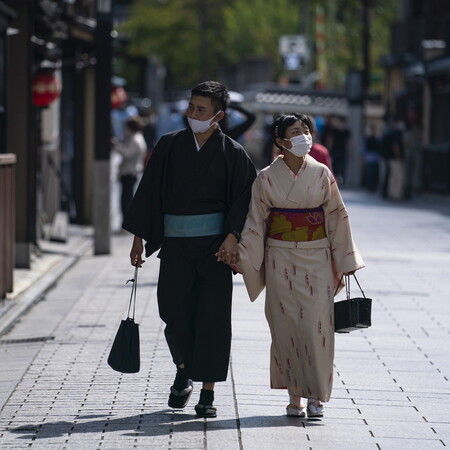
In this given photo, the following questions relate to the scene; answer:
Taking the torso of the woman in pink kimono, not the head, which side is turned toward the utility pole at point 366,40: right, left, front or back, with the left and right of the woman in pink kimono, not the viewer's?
back

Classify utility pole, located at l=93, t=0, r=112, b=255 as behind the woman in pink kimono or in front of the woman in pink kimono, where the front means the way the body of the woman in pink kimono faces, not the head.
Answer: behind

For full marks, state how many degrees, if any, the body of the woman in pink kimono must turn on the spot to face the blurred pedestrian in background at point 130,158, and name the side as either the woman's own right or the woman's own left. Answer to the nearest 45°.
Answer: approximately 180°

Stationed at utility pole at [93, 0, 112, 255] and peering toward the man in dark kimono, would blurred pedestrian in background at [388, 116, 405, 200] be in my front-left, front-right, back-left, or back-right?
back-left

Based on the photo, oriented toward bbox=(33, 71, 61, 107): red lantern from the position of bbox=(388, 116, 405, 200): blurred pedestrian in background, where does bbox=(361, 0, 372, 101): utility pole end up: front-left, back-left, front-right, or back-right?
back-right

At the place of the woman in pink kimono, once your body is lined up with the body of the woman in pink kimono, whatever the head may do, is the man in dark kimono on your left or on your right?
on your right

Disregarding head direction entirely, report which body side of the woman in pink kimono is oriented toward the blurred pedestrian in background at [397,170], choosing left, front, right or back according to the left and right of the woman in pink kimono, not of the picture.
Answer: back

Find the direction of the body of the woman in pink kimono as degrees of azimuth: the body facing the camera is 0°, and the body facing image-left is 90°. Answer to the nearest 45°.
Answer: approximately 0°
